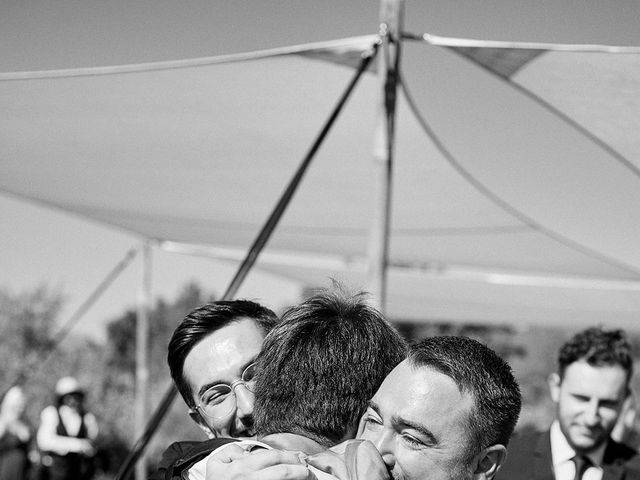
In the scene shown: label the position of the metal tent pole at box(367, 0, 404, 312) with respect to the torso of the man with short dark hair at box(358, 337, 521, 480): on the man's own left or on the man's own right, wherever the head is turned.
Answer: on the man's own right

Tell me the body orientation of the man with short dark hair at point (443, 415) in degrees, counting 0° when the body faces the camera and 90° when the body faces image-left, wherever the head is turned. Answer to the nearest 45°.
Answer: approximately 45°

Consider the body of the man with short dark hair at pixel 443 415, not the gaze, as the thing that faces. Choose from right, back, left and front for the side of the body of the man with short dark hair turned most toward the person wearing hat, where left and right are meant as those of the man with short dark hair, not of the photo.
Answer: right

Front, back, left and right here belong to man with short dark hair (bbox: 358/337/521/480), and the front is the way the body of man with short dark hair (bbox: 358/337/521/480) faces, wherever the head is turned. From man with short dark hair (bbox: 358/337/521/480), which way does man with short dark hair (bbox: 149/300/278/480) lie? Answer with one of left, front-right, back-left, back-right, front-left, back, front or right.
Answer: right

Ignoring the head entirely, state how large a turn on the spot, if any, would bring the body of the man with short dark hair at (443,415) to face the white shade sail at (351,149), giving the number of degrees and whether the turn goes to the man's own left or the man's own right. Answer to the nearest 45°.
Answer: approximately 135° to the man's own right

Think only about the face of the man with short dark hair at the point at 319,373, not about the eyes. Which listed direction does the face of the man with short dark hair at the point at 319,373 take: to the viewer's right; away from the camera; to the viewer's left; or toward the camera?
away from the camera

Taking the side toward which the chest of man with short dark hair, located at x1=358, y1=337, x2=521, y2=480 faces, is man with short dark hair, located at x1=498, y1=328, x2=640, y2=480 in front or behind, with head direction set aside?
behind
